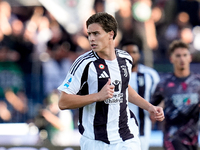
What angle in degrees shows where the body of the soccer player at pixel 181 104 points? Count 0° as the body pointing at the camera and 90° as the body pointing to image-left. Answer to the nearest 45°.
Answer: approximately 0°

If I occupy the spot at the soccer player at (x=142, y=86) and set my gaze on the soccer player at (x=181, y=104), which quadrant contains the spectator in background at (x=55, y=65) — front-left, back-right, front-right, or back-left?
back-left

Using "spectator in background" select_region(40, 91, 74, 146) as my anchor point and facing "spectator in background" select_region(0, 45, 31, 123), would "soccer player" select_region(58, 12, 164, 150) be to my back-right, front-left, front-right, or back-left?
back-left

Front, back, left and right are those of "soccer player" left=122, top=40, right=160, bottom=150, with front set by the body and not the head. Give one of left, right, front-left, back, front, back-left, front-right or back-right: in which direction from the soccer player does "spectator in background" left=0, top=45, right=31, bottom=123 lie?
back-right

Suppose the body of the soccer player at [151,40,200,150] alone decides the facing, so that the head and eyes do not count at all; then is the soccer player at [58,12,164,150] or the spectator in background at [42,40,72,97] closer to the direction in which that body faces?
the soccer player

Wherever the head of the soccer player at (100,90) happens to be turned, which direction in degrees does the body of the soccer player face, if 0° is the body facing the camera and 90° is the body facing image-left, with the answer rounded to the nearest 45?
approximately 315°

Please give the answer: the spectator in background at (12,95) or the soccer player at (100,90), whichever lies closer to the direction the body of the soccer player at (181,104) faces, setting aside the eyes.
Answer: the soccer player

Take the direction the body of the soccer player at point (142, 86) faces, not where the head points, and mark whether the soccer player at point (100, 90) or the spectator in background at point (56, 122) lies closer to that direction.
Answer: the soccer player
